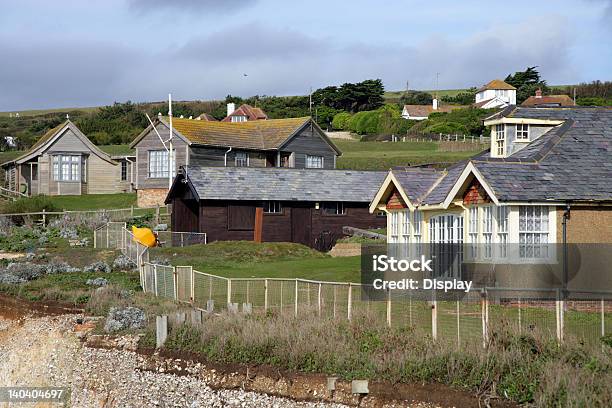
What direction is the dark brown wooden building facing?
toward the camera

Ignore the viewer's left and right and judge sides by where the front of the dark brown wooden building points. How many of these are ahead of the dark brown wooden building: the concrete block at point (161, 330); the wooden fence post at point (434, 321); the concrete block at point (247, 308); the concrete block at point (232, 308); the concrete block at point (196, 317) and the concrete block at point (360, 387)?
6

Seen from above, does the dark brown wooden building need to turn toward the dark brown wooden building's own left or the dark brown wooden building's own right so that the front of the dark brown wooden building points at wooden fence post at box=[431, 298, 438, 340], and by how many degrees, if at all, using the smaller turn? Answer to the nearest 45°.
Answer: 0° — it already faces it

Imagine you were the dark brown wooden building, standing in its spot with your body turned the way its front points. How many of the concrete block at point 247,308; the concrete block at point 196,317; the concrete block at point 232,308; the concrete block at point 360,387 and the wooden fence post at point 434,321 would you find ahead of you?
5

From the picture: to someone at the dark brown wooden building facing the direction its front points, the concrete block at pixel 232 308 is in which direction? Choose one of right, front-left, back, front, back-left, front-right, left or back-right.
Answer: front

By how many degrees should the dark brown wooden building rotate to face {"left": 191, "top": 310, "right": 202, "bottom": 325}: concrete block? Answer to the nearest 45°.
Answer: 0° — it already faces it

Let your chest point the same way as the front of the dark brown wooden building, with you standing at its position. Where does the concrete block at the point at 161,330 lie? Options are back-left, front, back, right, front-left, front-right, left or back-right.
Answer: front

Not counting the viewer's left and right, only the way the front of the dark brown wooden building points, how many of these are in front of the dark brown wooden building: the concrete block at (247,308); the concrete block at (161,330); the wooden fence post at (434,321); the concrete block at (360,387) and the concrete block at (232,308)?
5

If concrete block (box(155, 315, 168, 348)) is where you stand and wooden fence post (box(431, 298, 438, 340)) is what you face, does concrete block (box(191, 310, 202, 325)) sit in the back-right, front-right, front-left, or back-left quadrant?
front-left

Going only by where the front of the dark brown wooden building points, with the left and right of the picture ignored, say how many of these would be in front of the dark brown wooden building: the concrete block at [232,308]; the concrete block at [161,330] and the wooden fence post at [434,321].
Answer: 3

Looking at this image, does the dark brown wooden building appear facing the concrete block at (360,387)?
yes

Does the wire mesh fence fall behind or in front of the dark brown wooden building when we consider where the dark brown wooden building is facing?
in front

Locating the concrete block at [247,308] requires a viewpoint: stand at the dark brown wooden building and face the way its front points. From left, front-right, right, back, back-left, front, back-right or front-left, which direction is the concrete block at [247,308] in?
front
